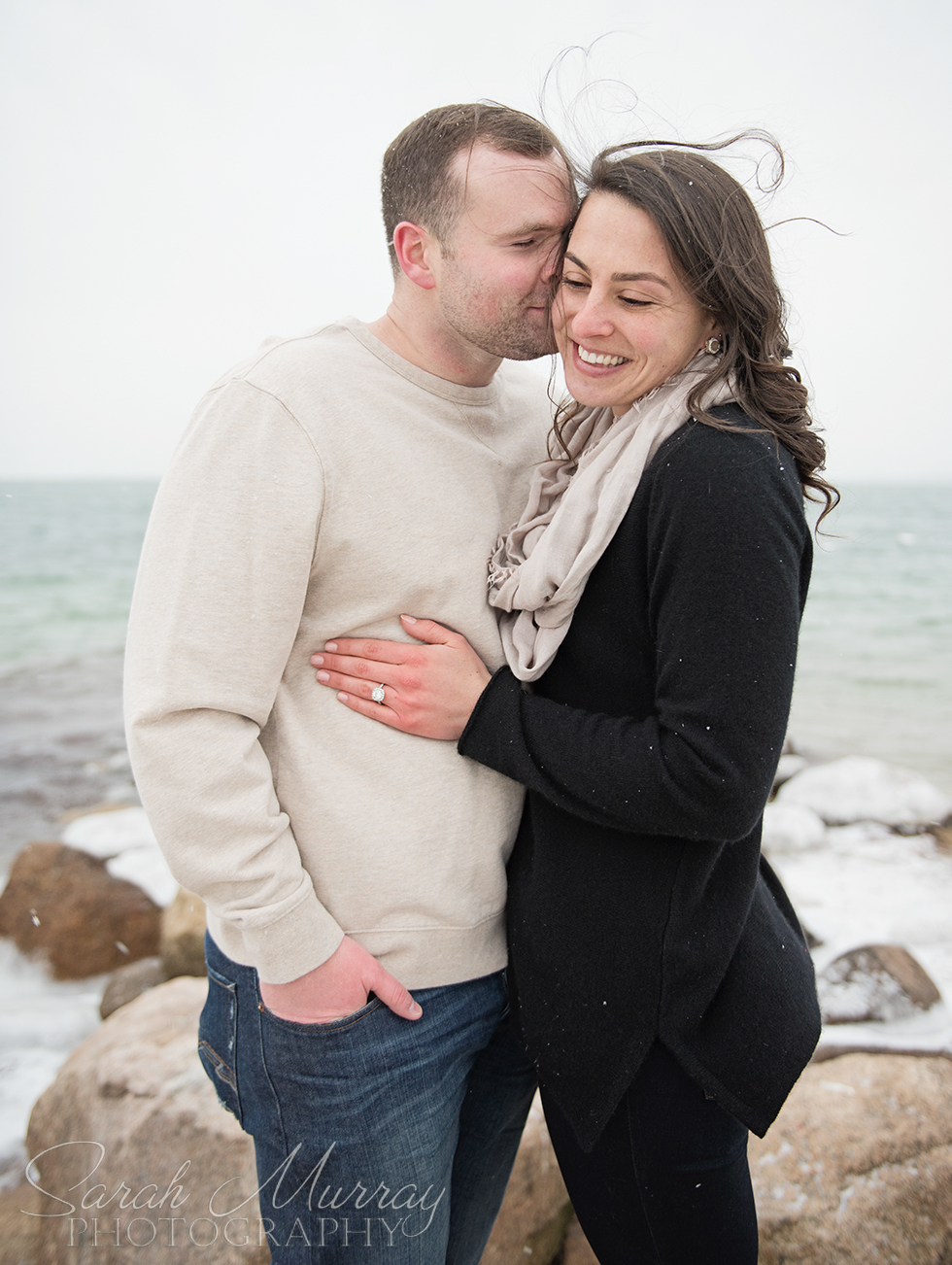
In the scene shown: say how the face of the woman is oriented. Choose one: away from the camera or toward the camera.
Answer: toward the camera

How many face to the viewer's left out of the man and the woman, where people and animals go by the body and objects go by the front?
1

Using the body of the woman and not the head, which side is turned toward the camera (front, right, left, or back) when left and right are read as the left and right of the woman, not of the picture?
left

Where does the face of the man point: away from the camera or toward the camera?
toward the camera

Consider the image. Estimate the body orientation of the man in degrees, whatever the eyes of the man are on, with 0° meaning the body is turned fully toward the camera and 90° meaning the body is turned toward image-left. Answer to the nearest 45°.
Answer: approximately 315°
